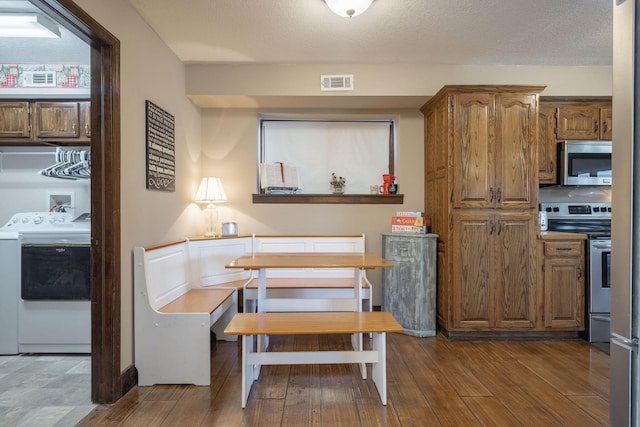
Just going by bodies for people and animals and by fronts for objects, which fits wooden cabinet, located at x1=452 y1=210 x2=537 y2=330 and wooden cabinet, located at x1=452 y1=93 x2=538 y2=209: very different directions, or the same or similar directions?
same or similar directions

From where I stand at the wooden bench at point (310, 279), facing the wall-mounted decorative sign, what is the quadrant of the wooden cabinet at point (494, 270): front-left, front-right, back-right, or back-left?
back-left

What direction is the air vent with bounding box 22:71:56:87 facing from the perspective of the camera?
toward the camera

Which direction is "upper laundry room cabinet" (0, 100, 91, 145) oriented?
toward the camera

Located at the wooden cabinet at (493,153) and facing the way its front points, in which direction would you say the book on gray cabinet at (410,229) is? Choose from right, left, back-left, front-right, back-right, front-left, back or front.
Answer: right

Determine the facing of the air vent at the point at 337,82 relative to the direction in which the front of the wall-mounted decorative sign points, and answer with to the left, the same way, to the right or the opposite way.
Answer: to the right

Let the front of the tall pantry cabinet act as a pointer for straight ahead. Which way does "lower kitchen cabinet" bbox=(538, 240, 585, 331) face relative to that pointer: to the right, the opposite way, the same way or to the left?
the same way

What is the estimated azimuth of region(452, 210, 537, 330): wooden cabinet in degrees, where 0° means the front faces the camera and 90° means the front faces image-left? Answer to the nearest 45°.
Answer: approximately 0°

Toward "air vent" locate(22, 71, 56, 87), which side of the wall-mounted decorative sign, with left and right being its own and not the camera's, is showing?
back

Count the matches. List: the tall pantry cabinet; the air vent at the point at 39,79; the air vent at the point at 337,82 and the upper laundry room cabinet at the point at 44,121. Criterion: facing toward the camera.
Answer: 4

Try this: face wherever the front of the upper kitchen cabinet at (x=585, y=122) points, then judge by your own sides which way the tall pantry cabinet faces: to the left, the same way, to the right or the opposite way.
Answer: the same way

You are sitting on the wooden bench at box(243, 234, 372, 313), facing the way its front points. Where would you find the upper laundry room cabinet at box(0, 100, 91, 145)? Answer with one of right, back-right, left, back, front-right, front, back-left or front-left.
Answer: right

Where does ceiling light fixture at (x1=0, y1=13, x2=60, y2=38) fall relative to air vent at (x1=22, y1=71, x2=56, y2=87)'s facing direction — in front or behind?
in front

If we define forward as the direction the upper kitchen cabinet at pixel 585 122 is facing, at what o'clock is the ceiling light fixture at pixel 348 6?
The ceiling light fixture is roughly at 1 o'clock from the upper kitchen cabinet.

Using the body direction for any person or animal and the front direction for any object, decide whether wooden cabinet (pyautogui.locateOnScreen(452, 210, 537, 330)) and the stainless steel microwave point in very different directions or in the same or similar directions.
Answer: same or similar directions

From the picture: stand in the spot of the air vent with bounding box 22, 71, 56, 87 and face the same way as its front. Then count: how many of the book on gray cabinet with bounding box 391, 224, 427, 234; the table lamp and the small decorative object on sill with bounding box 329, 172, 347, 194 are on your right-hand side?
0
